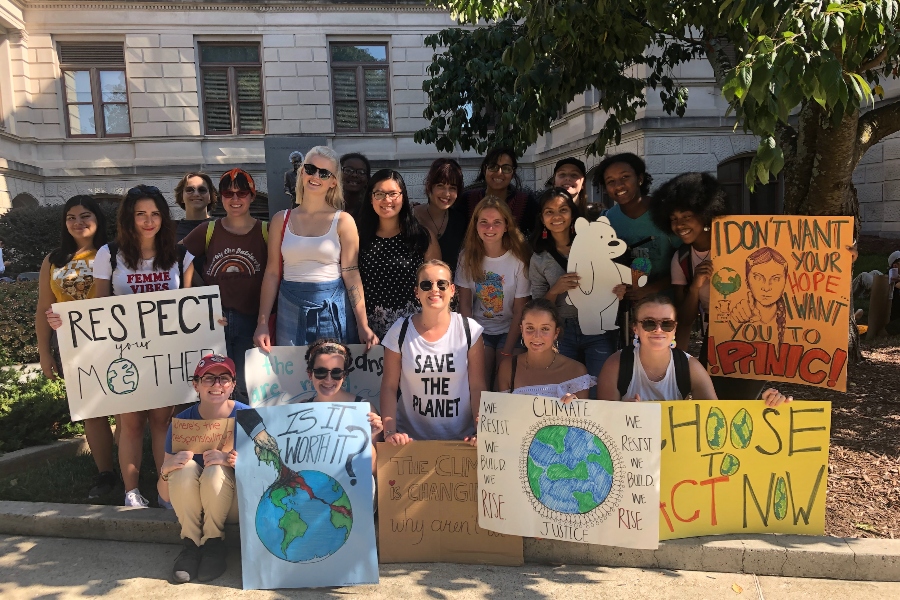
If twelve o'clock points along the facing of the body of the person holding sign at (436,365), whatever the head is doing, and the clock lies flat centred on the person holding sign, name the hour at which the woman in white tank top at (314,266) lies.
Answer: The woman in white tank top is roughly at 4 o'clock from the person holding sign.

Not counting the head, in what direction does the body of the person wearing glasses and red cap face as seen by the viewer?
toward the camera

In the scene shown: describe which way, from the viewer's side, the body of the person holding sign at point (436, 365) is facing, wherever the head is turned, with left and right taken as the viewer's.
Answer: facing the viewer

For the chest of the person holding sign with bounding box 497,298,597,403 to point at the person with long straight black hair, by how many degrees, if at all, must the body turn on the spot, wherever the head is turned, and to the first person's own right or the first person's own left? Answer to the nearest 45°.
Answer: approximately 135° to the first person's own right

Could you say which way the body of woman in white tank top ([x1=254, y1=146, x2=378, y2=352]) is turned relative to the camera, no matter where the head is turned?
toward the camera

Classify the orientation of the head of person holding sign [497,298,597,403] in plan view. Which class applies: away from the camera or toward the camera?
toward the camera

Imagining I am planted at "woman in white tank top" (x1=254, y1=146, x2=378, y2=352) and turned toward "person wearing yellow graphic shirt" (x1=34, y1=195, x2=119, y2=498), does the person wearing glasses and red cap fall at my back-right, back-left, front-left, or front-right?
front-left

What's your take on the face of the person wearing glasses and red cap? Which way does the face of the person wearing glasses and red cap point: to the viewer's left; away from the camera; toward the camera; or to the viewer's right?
toward the camera

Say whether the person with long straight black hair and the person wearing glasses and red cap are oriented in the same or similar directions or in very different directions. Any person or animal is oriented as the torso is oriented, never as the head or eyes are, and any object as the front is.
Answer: same or similar directions

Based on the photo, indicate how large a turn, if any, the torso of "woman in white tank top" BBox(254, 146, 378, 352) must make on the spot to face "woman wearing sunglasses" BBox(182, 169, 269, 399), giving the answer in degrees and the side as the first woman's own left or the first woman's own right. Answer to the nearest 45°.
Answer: approximately 135° to the first woman's own right

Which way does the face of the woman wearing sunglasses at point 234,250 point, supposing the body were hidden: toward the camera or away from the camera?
toward the camera

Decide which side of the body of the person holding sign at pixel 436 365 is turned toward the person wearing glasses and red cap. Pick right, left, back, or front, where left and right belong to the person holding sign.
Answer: right

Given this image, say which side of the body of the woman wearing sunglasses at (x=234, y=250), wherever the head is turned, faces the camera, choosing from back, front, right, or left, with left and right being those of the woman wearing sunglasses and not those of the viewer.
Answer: front

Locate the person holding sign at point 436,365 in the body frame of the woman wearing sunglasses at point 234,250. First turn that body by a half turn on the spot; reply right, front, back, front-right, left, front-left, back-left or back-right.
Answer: back-right

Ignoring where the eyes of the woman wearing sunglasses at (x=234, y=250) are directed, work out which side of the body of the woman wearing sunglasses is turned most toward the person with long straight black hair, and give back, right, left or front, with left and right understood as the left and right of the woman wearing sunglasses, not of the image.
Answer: left
